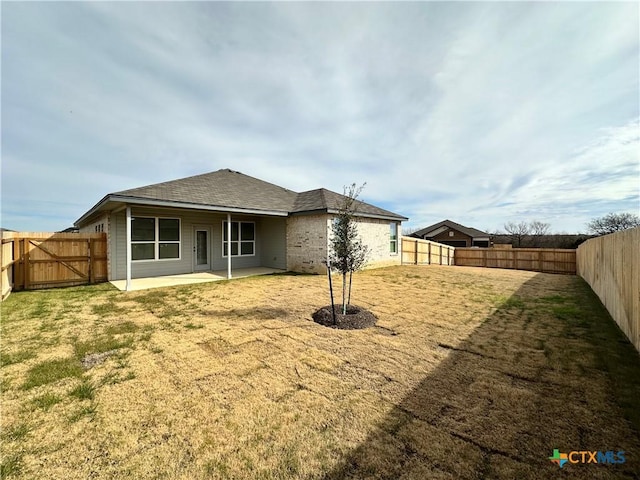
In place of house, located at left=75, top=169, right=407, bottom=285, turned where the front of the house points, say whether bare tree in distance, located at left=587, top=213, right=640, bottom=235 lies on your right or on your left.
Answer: on your right

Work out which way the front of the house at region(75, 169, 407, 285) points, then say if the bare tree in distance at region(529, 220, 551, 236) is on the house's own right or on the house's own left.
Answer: on the house's own right

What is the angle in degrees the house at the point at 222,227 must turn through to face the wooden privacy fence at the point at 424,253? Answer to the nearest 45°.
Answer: approximately 135° to its right

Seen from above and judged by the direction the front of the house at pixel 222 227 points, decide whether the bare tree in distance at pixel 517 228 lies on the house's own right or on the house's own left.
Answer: on the house's own right

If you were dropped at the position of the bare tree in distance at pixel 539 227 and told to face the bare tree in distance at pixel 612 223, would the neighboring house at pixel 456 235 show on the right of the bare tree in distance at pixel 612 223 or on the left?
right

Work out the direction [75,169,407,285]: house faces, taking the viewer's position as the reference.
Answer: facing away from the viewer and to the left of the viewer

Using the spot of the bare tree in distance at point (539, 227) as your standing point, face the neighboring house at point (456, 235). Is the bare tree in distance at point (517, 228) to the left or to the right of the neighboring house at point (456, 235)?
right

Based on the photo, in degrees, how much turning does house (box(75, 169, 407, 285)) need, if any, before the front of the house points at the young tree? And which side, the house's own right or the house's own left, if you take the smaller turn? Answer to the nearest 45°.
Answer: approximately 135° to the house's own left
